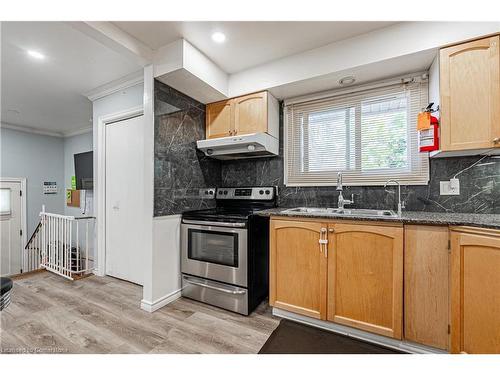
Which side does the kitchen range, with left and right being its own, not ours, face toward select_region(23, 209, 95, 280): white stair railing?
right

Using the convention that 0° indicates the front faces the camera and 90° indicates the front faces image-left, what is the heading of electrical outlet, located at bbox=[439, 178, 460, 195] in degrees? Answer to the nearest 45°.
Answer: approximately 0°

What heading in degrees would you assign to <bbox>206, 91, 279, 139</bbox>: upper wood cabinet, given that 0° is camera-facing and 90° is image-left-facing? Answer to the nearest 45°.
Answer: approximately 45°

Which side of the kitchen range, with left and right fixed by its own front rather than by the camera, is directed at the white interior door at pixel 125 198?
right

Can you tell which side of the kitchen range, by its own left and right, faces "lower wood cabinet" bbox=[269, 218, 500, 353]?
left

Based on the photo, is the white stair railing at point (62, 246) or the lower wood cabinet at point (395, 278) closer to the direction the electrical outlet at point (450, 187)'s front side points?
the lower wood cabinet

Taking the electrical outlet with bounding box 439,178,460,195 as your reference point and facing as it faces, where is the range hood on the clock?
The range hood is roughly at 2 o'clock from the electrical outlet.
